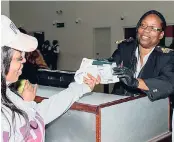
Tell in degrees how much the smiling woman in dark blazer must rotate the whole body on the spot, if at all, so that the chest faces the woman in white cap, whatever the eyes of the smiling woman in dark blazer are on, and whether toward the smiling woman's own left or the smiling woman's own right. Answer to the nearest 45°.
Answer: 0° — they already face them

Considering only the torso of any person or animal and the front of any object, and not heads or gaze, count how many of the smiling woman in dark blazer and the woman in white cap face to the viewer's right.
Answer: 1

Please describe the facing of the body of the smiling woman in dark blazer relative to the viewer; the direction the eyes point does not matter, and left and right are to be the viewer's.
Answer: facing the viewer and to the left of the viewer

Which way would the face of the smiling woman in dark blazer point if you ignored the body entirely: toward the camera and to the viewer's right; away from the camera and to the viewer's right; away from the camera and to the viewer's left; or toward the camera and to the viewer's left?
toward the camera and to the viewer's left

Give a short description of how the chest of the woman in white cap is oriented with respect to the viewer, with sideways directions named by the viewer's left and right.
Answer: facing to the right of the viewer

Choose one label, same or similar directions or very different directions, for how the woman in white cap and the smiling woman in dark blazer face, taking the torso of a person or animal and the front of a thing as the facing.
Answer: very different directions

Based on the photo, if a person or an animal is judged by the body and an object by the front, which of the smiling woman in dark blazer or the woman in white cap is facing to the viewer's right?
the woman in white cap

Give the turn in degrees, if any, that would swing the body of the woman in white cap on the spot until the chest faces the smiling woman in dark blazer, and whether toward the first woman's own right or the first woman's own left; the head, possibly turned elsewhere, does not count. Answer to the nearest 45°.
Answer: approximately 45° to the first woman's own left
